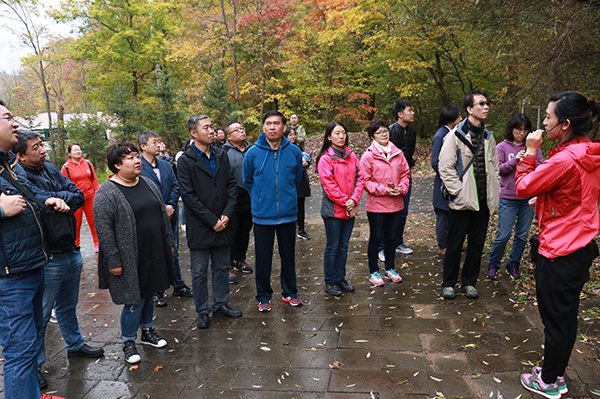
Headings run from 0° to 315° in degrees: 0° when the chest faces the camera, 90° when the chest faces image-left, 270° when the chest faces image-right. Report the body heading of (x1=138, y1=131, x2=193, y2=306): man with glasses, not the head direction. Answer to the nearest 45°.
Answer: approximately 315°

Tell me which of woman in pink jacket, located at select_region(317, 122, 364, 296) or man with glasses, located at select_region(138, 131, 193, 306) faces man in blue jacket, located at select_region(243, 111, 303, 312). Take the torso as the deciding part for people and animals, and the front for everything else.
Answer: the man with glasses

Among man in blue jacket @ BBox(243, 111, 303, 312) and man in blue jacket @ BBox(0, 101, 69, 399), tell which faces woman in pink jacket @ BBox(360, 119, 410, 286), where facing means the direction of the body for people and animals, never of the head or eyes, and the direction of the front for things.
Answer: man in blue jacket @ BBox(0, 101, 69, 399)

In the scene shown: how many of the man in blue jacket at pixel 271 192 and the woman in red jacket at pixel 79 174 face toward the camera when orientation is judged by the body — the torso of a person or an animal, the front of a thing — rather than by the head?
2

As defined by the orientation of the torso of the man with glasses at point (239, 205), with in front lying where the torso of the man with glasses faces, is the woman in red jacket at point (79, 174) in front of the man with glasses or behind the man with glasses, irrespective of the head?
behind

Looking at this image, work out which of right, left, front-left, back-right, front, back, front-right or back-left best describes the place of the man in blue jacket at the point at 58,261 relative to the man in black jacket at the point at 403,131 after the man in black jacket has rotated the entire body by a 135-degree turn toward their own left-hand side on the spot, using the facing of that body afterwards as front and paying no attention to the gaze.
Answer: back-left

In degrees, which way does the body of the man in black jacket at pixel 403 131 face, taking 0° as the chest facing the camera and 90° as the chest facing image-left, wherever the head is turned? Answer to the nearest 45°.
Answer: approximately 315°

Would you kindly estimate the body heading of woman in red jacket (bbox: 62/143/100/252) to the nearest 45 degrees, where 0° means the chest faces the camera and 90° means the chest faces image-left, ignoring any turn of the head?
approximately 0°

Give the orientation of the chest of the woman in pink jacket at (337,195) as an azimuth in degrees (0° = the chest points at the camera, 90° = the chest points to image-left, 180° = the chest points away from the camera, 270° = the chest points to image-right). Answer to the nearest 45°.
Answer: approximately 315°

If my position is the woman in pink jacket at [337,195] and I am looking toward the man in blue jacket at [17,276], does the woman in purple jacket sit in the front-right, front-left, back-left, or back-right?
back-left

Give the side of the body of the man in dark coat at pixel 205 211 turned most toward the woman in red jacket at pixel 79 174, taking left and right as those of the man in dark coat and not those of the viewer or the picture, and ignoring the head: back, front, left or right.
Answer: back

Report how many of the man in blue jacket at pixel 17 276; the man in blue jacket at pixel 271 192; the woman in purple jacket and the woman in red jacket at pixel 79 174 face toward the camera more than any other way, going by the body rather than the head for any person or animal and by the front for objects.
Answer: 3

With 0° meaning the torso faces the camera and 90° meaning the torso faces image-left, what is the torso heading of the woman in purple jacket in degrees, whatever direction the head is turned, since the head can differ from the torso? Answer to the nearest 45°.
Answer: approximately 0°
